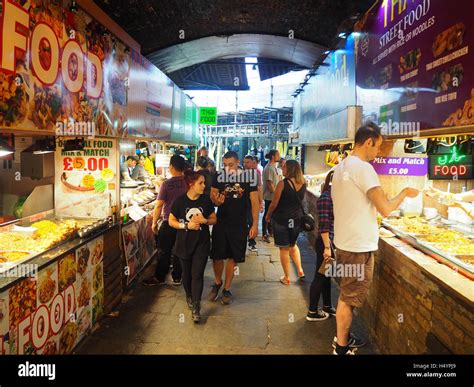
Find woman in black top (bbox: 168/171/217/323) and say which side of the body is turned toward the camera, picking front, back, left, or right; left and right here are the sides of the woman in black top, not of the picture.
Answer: front

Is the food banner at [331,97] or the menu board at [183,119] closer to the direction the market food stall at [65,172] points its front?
the food banner

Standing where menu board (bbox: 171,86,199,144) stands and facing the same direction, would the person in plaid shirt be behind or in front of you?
in front

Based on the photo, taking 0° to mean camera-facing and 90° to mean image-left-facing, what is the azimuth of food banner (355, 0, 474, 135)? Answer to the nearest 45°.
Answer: approximately 45°

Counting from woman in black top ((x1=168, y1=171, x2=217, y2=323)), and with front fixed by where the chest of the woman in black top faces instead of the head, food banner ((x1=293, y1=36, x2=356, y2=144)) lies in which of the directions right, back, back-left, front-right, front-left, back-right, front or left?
back-left

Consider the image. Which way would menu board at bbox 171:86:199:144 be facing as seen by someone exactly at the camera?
facing the viewer and to the right of the viewer

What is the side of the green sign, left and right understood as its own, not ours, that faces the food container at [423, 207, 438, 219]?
front

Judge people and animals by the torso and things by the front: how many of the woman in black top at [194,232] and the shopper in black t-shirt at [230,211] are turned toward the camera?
2

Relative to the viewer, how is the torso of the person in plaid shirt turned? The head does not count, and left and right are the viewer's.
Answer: facing to the right of the viewer

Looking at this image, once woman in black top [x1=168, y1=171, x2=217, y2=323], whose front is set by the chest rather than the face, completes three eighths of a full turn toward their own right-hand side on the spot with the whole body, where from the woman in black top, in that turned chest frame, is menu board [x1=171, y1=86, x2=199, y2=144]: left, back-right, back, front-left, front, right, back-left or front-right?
front-right

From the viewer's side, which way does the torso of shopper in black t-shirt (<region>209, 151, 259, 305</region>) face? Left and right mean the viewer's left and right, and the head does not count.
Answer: facing the viewer

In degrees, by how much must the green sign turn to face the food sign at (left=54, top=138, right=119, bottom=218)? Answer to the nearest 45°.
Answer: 0° — it already faces it
